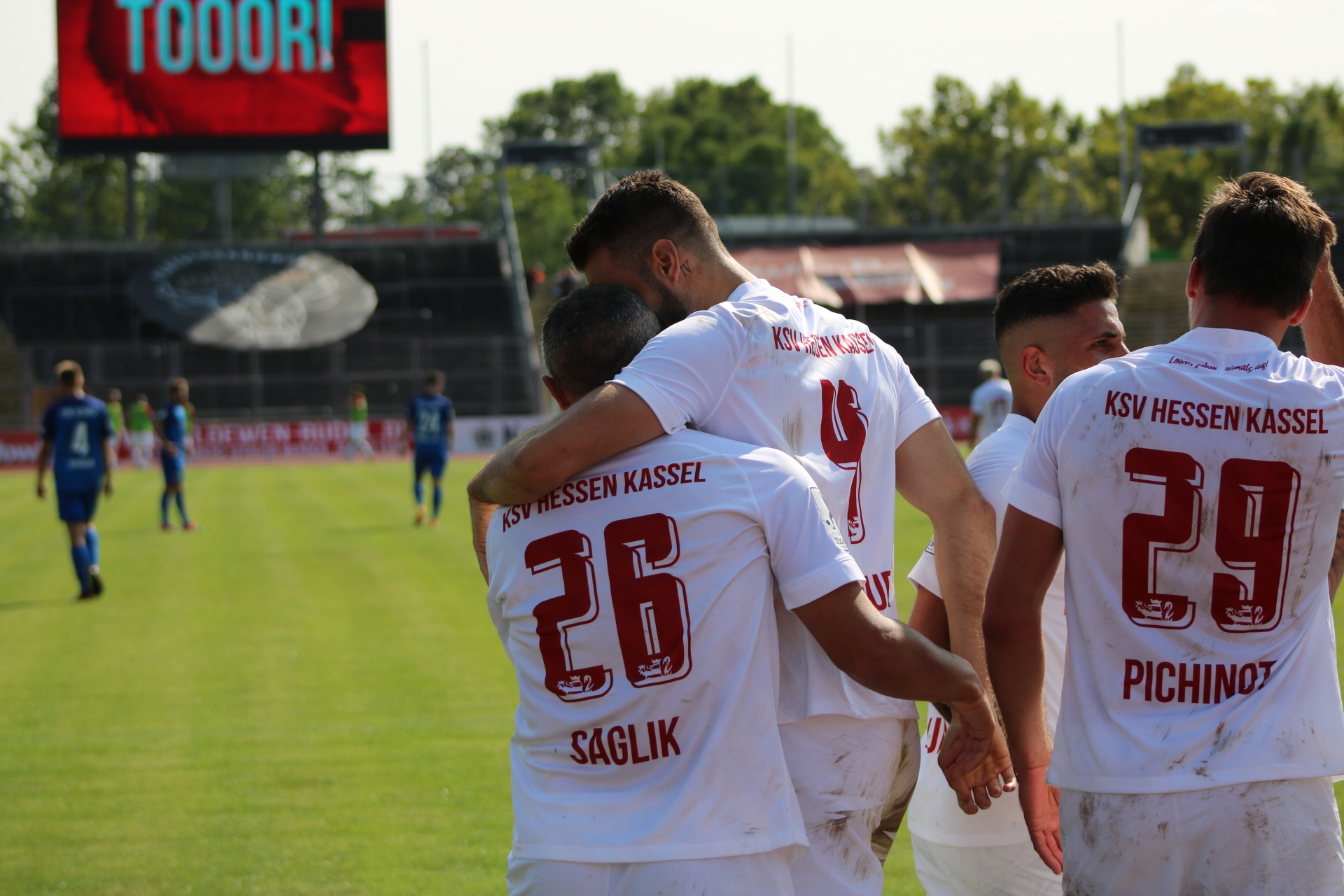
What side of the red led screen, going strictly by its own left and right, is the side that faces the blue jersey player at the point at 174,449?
front

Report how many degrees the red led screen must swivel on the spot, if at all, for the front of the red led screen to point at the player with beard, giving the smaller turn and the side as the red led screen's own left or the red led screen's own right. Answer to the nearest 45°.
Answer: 0° — it already faces them

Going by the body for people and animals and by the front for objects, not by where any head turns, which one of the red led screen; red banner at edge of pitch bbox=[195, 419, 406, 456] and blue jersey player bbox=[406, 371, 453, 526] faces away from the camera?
the blue jersey player

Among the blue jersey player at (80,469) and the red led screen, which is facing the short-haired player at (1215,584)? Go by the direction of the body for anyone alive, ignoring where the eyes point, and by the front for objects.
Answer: the red led screen

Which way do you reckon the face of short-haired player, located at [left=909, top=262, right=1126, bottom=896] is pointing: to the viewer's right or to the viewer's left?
to the viewer's right

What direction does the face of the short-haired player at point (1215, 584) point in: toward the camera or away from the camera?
away from the camera

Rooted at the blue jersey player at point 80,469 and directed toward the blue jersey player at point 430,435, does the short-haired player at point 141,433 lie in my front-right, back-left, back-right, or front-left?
front-left

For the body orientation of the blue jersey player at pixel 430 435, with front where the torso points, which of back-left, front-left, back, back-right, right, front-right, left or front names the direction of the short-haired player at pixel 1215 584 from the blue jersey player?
back

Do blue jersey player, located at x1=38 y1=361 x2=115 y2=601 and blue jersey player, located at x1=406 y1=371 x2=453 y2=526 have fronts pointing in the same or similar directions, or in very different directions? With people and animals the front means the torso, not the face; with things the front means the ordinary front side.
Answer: same or similar directions

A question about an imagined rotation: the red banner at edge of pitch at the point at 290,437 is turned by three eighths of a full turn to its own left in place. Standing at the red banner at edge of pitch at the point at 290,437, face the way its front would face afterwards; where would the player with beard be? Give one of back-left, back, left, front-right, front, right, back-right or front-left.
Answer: back-right

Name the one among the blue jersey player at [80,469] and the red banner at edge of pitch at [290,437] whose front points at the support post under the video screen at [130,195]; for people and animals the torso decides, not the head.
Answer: the blue jersey player

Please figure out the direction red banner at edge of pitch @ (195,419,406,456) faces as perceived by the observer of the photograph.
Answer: facing the viewer

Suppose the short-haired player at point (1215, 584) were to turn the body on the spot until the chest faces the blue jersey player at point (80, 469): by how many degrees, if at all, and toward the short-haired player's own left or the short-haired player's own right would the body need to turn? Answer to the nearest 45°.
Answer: approximately 45° to the short-haired player's own left

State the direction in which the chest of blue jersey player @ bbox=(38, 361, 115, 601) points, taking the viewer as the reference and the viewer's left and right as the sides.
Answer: facing away from the viewer

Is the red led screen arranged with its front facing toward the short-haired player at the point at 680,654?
yes

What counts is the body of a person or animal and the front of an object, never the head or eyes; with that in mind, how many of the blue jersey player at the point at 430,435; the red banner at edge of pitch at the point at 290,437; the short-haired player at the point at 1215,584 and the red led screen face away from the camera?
2
